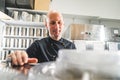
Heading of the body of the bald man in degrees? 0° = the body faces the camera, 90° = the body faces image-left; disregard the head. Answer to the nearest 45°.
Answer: approximately 0°

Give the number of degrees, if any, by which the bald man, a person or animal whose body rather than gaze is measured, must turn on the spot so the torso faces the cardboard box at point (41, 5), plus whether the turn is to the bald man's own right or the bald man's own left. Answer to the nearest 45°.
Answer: approximately 180°
